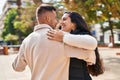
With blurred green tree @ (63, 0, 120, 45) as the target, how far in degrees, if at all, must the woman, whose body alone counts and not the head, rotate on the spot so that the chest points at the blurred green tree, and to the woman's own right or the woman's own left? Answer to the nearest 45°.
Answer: approximately 90° to the woman's own right

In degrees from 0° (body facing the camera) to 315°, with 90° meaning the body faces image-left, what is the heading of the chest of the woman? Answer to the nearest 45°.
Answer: approximately 90°

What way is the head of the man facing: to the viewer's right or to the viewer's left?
to the viewer's right

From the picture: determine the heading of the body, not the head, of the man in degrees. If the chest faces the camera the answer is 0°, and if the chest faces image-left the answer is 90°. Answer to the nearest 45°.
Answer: approximately 225°

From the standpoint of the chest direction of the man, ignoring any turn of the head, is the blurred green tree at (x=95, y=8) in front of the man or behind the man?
in front

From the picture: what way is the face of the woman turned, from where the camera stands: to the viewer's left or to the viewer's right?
to the viewer's left
